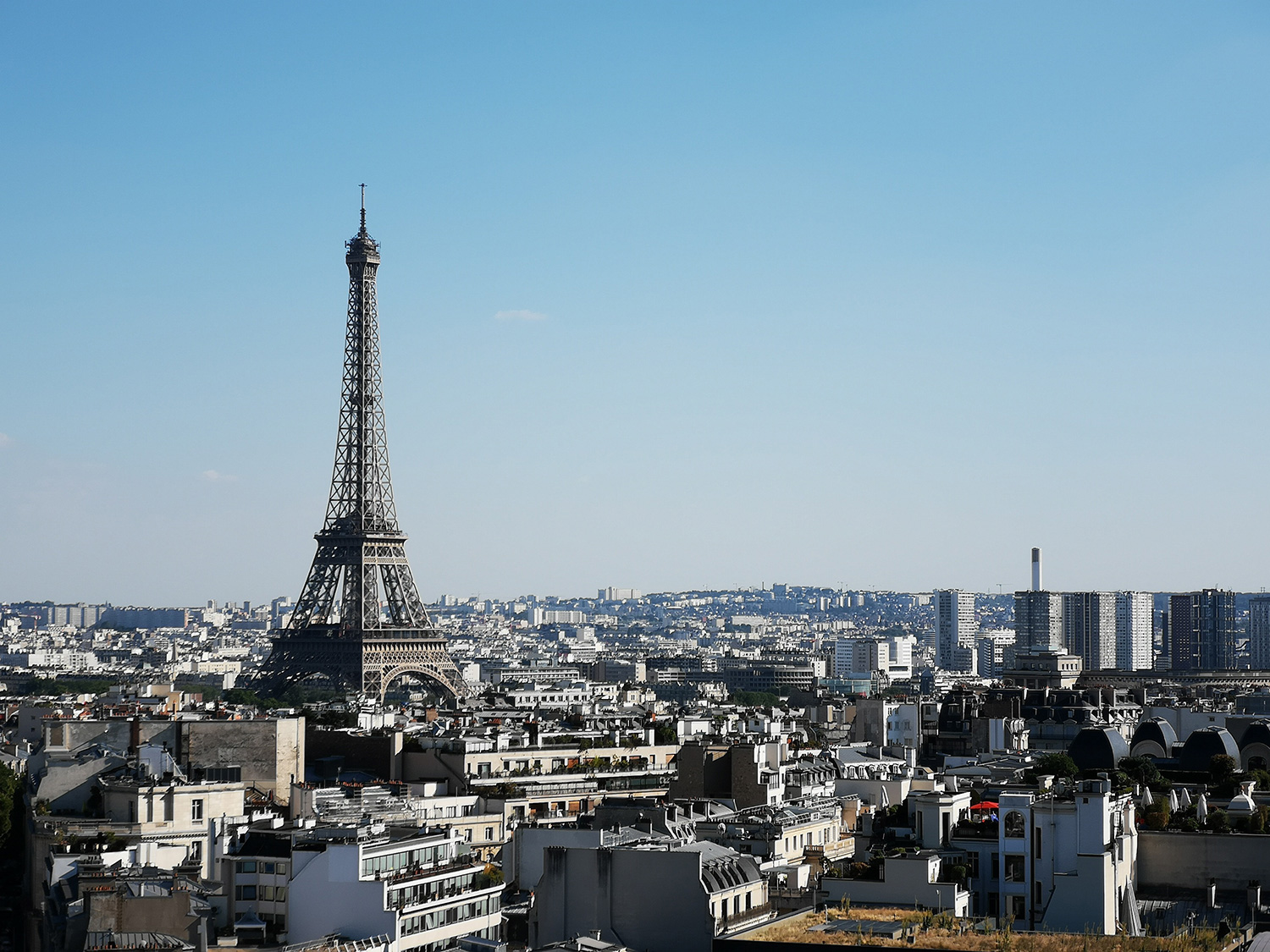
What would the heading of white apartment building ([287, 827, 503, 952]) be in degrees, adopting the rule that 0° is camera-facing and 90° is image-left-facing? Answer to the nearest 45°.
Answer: approximately 315°
